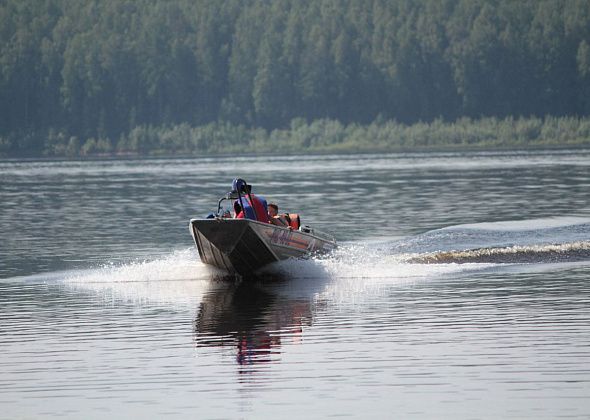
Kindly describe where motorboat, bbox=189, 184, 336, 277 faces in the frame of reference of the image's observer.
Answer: facing the viewer and to the left of the viewer

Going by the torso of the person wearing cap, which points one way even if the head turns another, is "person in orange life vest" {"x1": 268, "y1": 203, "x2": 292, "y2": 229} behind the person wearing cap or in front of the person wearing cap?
behind
